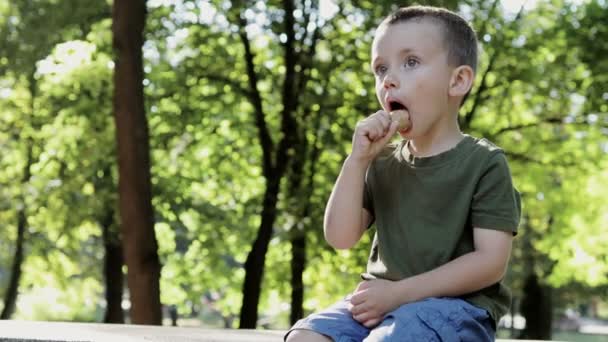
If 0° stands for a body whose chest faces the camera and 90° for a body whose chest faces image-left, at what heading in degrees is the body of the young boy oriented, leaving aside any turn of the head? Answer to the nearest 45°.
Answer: approximately 45°

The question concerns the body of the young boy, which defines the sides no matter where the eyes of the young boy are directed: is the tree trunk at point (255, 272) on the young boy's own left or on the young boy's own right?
on the young boy's own right

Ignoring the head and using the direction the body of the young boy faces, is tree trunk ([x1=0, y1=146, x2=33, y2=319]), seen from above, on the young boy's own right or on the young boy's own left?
on the young boy's own right

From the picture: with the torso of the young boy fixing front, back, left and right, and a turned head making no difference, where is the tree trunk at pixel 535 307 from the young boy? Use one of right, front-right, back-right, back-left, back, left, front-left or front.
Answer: back-right

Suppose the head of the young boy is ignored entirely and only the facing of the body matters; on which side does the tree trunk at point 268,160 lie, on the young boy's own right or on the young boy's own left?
on the young boy's own right
